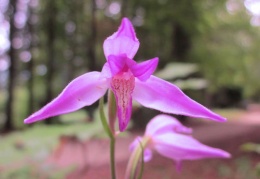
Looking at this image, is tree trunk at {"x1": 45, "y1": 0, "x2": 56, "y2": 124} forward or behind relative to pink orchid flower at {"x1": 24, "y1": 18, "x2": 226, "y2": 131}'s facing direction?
behind

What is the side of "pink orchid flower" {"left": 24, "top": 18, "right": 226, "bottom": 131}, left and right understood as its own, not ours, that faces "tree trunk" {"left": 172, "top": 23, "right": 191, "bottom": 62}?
back

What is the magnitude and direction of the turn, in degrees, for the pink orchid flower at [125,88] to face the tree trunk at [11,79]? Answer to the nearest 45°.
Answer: approximately 180°

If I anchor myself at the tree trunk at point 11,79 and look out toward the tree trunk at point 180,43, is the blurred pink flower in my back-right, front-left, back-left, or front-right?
front-right

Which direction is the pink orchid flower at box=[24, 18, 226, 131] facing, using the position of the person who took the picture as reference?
facing the viewer

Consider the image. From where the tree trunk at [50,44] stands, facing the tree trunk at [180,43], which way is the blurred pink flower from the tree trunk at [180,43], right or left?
right
